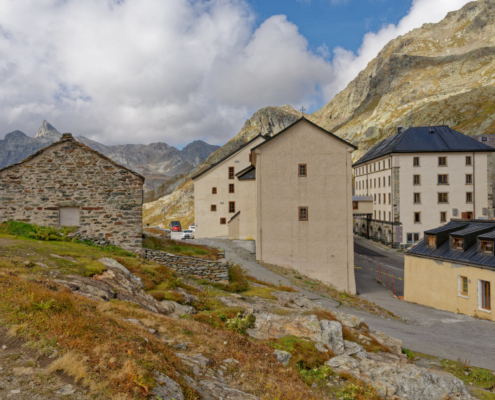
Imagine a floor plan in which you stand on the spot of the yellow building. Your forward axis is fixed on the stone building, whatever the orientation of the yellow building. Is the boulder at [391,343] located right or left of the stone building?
left

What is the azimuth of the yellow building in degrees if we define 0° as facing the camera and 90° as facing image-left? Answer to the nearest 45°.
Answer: approximately 45°

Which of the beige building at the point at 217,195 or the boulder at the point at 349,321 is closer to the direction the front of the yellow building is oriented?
the boulder

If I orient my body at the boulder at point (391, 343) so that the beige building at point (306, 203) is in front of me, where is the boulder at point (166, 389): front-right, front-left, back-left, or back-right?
back-left

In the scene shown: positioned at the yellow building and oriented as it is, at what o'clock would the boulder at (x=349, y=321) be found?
The boulder is roughly at 11 o'clock from the yellow building.

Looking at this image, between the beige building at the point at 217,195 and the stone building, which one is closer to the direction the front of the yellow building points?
the stone building

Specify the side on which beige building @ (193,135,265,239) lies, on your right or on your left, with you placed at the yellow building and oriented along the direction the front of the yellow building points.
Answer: on your right

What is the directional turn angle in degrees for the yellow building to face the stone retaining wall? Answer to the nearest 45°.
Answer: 0° — it already faces it

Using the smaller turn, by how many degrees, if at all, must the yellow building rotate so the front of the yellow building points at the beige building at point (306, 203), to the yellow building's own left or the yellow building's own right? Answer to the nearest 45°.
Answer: approximately 45° to the yellow building's own right

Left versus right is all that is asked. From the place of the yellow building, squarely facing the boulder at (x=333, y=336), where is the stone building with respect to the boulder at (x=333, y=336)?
right
